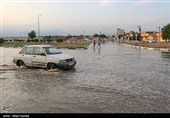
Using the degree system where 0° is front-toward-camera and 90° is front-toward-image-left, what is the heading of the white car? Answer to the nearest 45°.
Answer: approximately 315°
